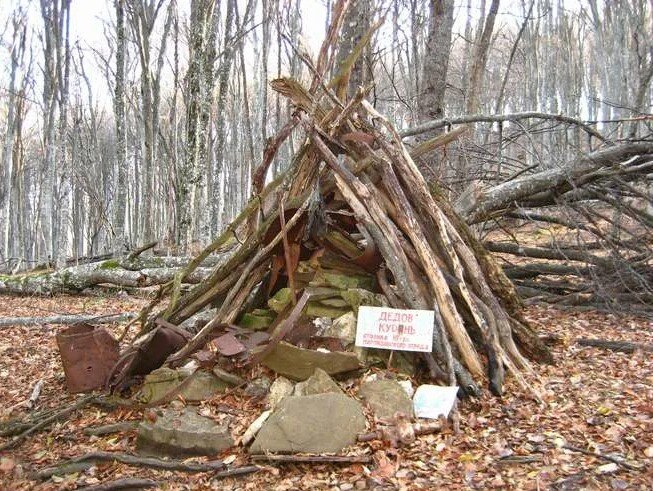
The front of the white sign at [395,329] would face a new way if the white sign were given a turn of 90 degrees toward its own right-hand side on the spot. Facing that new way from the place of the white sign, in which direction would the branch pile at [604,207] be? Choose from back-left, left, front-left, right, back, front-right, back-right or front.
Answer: back-right

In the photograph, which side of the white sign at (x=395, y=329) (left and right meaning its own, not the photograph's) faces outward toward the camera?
front

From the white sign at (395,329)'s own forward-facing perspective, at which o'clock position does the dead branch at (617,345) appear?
The dead branch is roughly at 8 o'clock from the white sign.

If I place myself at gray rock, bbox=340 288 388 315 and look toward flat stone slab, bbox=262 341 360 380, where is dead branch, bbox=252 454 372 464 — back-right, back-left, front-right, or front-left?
front-left

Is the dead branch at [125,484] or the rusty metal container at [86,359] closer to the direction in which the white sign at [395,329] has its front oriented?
the dead branch

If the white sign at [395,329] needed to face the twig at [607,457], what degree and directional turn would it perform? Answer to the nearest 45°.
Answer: approximately 45° to its left

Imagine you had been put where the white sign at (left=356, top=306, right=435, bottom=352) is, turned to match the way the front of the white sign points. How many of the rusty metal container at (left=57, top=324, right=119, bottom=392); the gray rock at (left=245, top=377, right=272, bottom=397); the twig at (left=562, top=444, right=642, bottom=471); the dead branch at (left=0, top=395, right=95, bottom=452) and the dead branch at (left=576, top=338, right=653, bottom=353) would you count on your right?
3

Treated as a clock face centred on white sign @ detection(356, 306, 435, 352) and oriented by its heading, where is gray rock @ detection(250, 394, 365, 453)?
The gray rock is roughly at 1 o'clock from the white sign.

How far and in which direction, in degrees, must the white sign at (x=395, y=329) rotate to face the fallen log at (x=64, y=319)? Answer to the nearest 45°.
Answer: approximately 135° to its right

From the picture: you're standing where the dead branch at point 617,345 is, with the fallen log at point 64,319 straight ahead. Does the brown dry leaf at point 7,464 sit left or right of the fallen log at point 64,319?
left

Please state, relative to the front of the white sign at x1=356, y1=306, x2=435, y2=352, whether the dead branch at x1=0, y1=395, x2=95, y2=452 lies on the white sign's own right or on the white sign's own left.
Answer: on the white sign's own right

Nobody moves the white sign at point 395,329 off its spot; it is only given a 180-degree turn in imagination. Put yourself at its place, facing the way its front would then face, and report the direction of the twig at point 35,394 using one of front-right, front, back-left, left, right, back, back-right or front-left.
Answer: left

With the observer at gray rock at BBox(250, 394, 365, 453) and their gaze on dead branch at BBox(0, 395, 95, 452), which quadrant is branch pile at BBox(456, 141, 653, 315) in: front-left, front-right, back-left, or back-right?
back-right

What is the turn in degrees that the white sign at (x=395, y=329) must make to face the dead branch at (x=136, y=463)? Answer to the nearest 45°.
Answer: approximately 45° to its right

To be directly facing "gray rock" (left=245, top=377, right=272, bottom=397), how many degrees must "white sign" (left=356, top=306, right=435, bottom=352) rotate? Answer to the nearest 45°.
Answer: approximately 90° to its right
